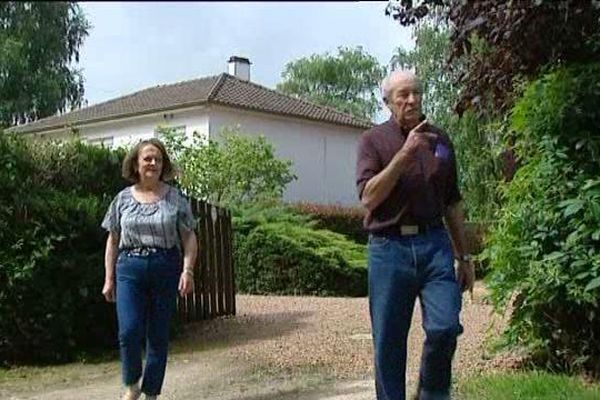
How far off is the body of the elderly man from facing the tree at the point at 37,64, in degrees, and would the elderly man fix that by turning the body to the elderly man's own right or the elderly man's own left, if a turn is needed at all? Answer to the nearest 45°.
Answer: approximately 135° to the elderly man's own right

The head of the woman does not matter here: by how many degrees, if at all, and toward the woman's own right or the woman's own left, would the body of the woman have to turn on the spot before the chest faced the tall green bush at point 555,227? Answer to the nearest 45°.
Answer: approximately 90° to the woman's own left

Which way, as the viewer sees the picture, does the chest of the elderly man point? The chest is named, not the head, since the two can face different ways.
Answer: toward the camera

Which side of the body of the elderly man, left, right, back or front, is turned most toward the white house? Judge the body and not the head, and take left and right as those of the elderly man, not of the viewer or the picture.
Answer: back

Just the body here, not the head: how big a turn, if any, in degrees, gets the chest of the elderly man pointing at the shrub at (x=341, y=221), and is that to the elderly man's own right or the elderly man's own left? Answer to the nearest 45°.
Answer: approximately 180°

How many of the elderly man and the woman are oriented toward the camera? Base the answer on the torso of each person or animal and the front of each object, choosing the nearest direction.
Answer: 2

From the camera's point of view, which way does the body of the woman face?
toward the camera

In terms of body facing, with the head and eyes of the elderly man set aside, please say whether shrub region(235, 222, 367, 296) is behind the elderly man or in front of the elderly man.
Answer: behind
